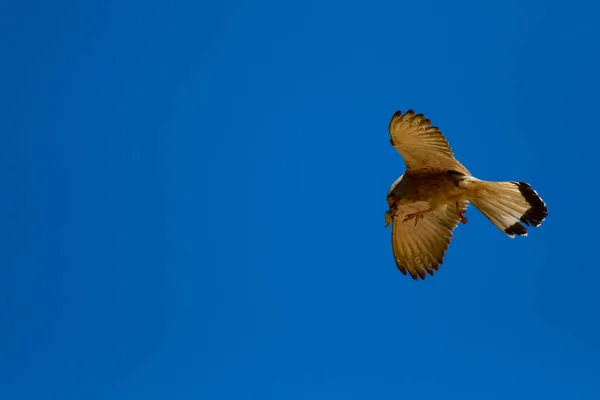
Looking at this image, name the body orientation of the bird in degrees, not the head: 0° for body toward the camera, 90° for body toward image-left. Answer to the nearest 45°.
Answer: approximately 90°
